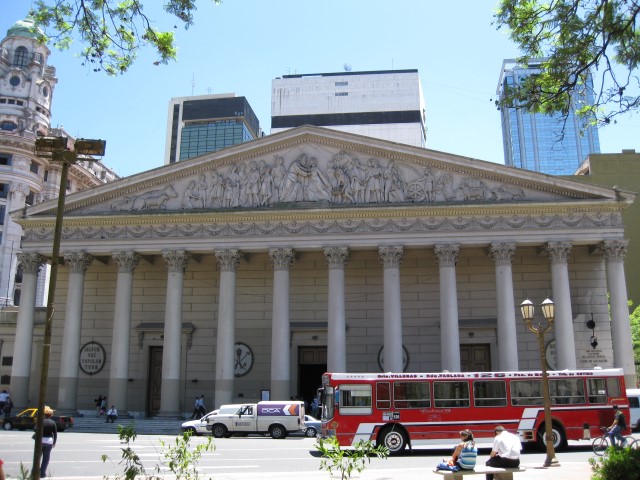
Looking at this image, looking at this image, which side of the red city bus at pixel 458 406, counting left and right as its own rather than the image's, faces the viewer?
left

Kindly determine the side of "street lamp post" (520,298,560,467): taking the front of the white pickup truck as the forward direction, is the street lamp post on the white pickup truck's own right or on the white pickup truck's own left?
on the white pickup truck's own left

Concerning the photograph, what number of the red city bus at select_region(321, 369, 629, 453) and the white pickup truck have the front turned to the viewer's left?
2

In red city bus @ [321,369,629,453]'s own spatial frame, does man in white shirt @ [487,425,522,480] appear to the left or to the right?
on its left

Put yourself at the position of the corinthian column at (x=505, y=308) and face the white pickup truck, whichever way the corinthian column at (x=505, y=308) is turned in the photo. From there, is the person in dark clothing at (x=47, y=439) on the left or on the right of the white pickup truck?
left

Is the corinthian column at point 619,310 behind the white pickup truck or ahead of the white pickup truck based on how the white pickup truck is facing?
behind

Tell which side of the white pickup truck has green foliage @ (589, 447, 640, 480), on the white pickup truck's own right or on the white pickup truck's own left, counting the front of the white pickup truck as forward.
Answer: on the white pickup truck's own left

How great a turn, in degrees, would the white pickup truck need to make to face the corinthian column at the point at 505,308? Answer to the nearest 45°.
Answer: approximately 180°

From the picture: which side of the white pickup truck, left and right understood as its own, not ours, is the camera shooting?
left

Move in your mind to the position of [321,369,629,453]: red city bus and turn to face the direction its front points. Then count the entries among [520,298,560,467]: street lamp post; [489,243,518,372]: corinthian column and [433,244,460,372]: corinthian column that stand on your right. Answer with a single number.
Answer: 2

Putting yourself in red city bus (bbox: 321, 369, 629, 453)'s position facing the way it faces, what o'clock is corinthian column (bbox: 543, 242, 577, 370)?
The corinthian column is roughly at 4 o'clock from the red city bus.

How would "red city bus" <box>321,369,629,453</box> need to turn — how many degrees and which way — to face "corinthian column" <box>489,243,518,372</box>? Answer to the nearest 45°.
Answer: approximately 90° to its right

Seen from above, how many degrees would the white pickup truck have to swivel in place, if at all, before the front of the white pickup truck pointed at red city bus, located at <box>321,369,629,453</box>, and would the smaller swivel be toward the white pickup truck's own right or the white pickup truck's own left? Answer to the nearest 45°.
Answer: approximately 135° to the white pickup truck's own left

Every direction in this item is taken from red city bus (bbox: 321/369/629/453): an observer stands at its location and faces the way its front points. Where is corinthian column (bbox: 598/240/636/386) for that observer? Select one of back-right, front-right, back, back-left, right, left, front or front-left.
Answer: back-right

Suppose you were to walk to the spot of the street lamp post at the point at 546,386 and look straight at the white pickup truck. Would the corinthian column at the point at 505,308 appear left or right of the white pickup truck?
right
